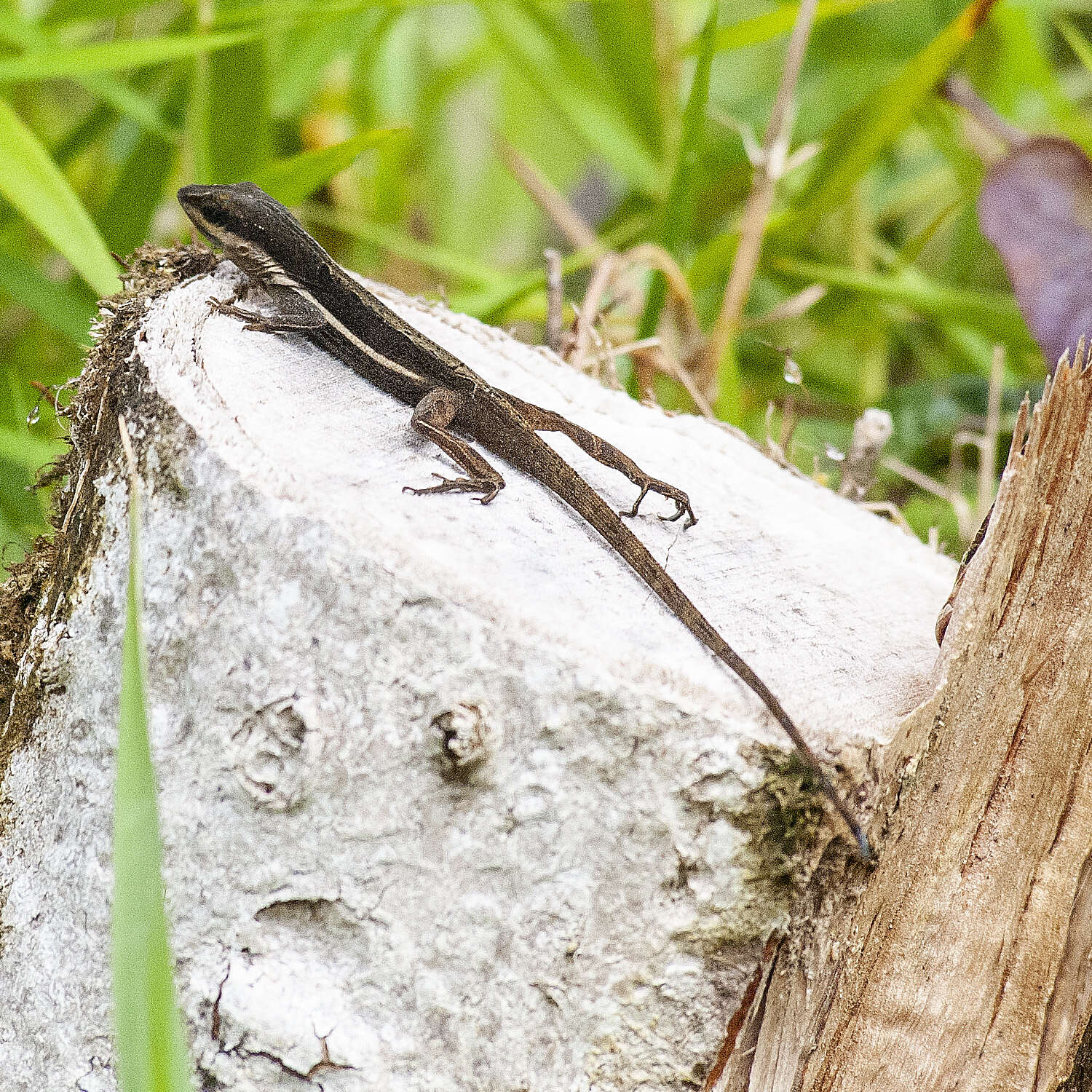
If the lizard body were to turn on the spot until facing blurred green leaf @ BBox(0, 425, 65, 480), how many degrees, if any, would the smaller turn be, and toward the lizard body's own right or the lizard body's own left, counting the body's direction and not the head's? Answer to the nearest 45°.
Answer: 0° — it already faces it

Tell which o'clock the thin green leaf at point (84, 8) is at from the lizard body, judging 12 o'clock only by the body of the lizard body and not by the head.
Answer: The thin green leaf is roughly at 1 o'clock from the lizard body.

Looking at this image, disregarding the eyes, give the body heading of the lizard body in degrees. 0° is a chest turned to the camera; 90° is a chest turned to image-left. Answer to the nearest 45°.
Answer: approximately 135°

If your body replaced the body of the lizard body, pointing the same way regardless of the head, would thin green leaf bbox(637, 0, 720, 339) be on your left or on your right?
on your right

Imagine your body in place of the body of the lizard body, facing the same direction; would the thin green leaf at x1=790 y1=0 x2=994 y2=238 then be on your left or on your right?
on your right

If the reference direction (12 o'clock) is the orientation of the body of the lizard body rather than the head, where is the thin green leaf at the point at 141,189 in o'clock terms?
The thin green leaf is roughly at 1 o'clock from the lizard body.

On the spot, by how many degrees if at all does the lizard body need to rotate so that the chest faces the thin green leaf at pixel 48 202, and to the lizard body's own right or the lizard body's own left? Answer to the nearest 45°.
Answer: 0° — it already faces it

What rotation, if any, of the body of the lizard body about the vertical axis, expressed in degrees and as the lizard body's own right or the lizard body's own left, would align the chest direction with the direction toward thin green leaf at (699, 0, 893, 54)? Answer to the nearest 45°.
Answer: approximately 90° to the lizard body's own right

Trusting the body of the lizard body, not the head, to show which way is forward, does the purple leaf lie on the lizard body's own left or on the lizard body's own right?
on the lizard body's own right
